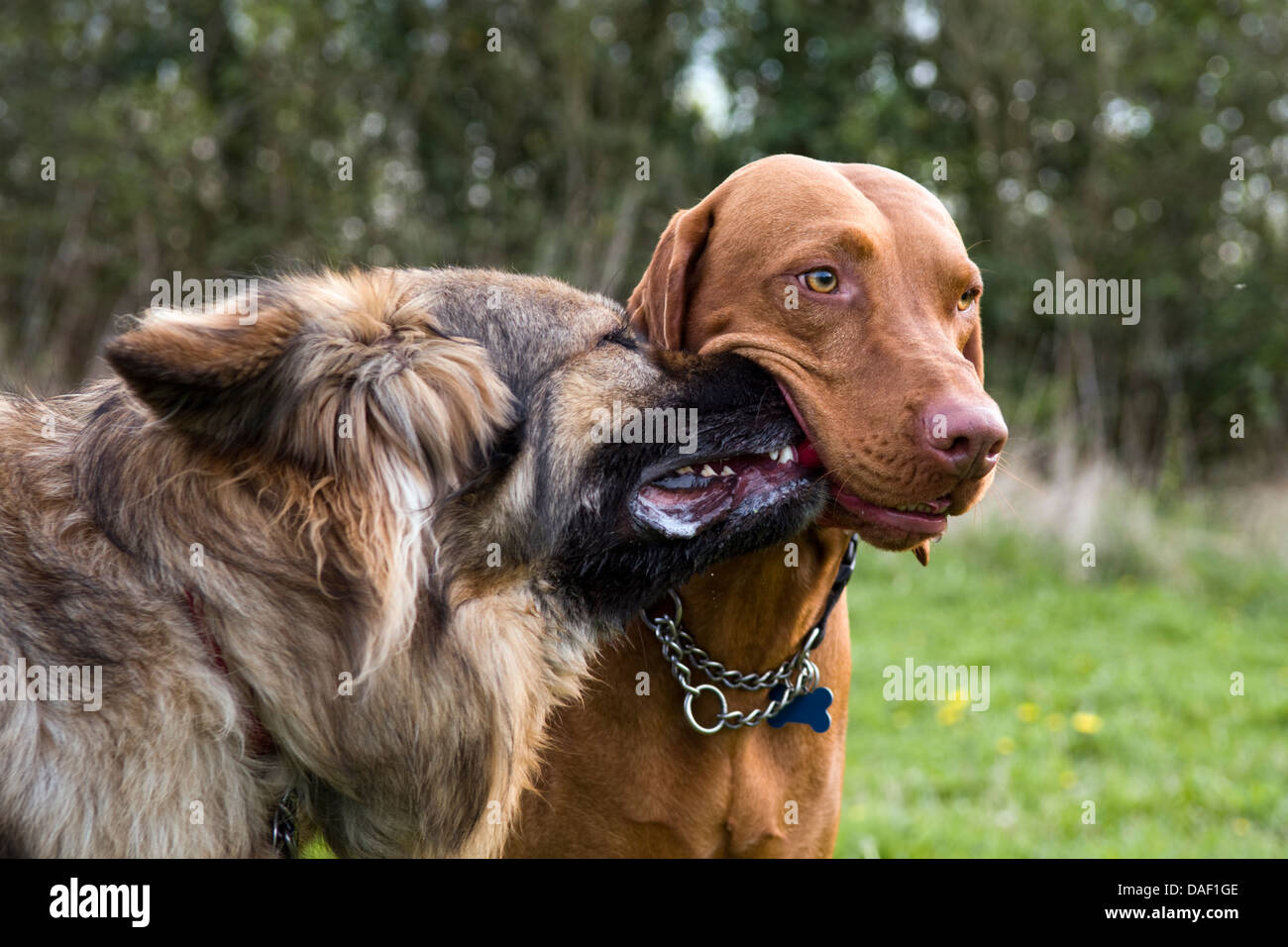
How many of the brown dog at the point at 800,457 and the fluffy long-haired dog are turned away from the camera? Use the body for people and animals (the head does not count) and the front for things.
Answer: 0

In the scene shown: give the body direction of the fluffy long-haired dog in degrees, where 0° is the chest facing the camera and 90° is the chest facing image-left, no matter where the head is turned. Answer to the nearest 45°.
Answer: approximately 270°

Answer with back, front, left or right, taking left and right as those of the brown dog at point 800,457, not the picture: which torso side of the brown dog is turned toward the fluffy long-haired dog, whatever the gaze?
right

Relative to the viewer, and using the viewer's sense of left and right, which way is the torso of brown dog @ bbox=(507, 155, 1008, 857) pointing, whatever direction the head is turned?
facing the viewer and to the right of the viewer
